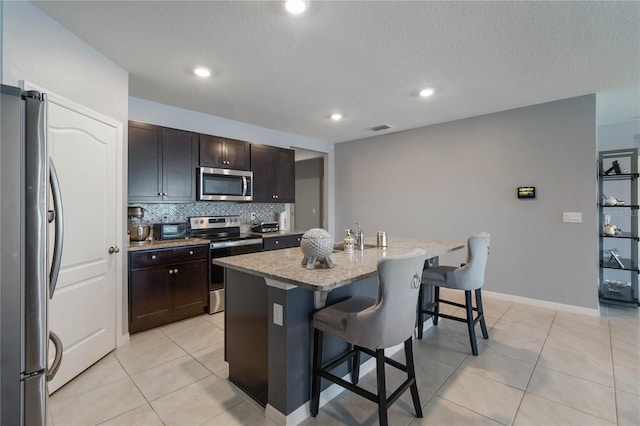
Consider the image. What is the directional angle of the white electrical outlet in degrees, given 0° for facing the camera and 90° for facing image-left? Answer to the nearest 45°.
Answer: approximately 45°

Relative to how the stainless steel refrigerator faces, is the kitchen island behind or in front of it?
in front

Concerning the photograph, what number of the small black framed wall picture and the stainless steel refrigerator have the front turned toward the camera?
1

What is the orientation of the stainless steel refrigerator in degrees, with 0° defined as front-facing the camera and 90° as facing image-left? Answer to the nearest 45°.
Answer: approximately 270°

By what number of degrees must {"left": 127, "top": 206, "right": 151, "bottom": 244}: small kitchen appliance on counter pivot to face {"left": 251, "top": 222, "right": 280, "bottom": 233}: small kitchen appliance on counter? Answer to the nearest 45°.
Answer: approximately 45° to its left

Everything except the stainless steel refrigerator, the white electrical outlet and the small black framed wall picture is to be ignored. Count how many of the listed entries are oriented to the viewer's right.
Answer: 1

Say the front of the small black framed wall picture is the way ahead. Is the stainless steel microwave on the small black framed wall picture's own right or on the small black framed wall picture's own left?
on the small black framed wall picture's own right
